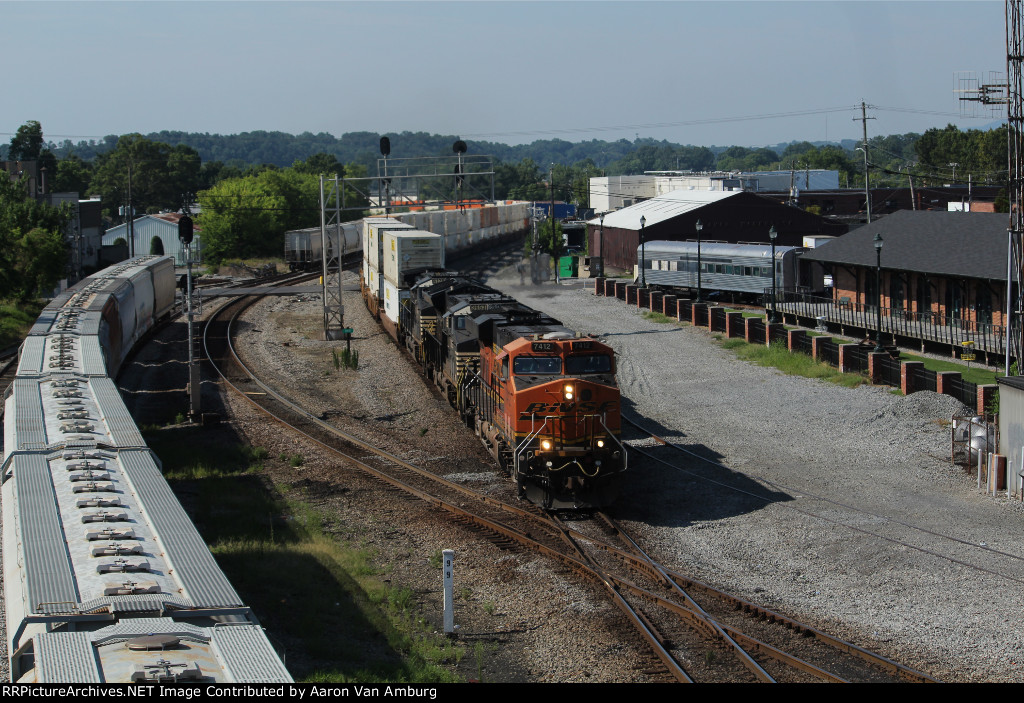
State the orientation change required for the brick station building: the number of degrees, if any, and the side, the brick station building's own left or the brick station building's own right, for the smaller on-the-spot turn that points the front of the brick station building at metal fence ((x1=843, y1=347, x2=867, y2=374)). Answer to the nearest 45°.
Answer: approximately 45° to the brick station building's own left

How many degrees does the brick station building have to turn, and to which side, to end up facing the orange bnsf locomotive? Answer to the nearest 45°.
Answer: approximately 45° to its left

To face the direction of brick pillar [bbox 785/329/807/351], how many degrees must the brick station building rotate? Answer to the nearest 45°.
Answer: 0° — it already faces it

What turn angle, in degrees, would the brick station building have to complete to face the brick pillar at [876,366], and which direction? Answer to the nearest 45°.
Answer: approximately 45° to its left

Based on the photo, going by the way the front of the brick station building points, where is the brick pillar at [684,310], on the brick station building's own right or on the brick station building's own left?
on the brick station building's own right

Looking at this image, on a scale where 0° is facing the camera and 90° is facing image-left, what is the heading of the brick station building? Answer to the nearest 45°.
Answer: approximately 45°

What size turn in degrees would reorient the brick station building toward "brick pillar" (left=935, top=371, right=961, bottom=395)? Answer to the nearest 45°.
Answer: approximately 45° to its left

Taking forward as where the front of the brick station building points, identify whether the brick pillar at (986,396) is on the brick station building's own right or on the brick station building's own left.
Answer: on the brick station building's own left
